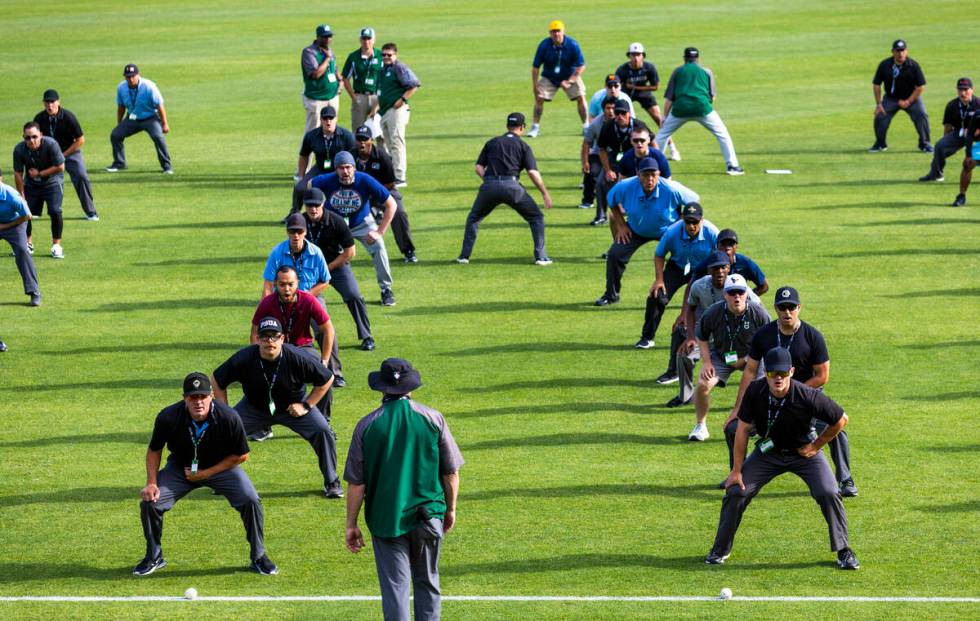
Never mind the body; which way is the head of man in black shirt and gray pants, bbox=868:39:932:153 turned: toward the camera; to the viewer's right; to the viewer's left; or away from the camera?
toward the camera

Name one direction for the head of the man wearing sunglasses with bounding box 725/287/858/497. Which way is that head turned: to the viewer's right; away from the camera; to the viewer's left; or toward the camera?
toward the camera

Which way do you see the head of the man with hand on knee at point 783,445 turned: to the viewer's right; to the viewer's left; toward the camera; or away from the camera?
toward the camera

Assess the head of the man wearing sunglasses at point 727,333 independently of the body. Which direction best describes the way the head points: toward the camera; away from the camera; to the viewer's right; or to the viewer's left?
toward the camera

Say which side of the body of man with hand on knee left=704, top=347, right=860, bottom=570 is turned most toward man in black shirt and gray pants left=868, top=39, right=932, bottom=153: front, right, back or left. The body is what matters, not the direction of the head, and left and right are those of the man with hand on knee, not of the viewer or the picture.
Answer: back

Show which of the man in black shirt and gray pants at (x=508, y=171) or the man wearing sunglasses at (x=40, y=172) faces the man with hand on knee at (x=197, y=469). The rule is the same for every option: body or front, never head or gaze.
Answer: the man wearing sunglasses

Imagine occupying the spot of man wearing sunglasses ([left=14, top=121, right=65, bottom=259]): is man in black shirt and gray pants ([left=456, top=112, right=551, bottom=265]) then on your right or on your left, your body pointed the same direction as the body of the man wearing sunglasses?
on your left

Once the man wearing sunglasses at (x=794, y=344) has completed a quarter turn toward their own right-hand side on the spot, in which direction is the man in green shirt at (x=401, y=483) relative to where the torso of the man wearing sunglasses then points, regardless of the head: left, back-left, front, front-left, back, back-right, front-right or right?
front-left

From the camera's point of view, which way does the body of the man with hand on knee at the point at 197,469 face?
toward the camera

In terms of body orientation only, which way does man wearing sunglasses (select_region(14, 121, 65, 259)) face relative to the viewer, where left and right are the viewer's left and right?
facing the viewer

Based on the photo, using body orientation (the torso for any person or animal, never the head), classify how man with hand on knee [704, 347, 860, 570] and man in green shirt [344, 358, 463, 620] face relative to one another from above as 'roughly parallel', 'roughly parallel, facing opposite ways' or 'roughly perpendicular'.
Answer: roughly parallel, facing opposite ways

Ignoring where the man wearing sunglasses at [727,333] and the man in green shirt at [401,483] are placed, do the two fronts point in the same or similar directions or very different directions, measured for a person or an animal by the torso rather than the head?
very different directions

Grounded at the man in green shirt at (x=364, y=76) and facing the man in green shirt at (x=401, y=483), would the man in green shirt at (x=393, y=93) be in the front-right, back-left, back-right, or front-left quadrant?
front-left

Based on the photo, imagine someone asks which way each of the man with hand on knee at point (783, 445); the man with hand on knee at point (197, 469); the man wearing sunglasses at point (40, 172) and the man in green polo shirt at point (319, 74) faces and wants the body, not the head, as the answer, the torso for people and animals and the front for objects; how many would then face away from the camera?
0

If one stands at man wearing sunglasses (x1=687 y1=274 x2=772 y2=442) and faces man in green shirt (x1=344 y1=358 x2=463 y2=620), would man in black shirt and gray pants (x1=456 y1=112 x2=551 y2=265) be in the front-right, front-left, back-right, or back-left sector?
back-right

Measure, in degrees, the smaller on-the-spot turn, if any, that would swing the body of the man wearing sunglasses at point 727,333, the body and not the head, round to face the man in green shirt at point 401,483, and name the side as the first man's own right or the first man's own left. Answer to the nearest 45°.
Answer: approximately 45° to the first man's own right
